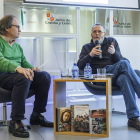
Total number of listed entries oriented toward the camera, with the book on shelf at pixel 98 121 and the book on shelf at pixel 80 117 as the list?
2

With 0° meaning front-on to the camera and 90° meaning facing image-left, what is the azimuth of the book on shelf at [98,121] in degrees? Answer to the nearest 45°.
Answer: approximately 0°

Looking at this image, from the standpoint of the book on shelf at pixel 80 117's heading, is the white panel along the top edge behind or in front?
behind

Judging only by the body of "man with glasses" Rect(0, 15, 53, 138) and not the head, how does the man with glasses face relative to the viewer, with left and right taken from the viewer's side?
facing the viewer and to the right of the viewer

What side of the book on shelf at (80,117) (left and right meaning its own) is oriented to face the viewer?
front

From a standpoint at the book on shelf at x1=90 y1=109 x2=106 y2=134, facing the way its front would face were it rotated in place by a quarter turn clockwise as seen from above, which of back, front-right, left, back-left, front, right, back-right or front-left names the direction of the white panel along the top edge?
right

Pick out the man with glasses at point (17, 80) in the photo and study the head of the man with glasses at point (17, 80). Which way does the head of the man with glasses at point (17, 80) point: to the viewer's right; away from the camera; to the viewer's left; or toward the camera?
to the viewer's right
